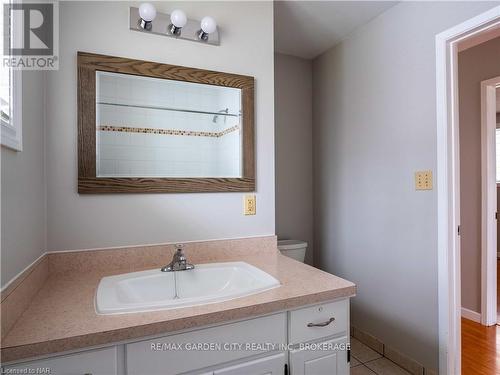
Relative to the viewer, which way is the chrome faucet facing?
toward the camera

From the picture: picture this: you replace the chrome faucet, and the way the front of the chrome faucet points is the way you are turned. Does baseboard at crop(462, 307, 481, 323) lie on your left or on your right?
on your left

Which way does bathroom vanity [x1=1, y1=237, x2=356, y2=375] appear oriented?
toward the camera

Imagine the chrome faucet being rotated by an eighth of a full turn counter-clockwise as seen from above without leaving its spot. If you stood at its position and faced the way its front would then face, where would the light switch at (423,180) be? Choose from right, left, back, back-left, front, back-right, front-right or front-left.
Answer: front-left
